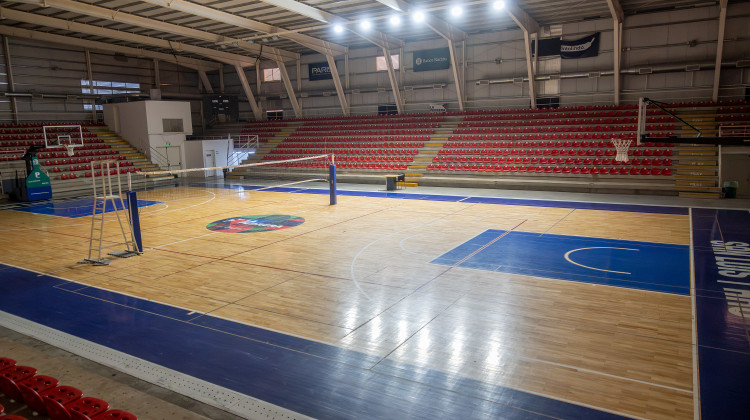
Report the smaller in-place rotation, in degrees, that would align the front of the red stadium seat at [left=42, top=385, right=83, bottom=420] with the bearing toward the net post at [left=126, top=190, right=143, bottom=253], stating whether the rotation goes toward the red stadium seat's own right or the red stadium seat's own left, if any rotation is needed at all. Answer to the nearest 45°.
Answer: approximately 45° to the red stadium seat's own left

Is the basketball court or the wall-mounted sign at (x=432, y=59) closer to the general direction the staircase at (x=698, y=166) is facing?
the basketball court

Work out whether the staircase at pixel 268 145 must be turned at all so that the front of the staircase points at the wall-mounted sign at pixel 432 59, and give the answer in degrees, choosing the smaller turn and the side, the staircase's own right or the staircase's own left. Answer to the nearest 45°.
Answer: approximately 90° to the staircase's own left

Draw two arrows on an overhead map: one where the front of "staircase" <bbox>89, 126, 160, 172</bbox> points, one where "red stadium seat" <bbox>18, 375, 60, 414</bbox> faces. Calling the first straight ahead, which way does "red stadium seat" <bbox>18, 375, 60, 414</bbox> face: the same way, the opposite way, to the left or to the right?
to the left

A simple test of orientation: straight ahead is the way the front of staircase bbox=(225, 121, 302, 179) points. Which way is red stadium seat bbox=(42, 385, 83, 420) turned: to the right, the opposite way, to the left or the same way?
the opposite way

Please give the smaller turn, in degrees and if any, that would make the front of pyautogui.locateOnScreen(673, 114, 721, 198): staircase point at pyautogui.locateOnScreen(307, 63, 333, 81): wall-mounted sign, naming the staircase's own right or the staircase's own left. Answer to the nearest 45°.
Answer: approximately 90° to the staircase's own right

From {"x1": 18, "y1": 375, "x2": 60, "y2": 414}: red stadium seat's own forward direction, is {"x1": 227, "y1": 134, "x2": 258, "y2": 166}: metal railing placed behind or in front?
in front

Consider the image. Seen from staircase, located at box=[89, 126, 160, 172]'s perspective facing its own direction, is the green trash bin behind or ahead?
ahead

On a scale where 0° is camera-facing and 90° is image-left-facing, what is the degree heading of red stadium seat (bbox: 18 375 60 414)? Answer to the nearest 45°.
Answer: approximately 225°

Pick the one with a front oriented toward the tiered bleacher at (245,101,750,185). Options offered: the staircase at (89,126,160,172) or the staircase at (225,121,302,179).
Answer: the staircase at (89,126,160,172)

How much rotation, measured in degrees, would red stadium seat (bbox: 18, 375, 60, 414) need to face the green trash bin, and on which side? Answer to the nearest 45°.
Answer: approximately 45° to its right

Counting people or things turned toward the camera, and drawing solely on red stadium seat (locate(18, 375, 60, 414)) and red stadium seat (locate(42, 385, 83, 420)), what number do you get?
0

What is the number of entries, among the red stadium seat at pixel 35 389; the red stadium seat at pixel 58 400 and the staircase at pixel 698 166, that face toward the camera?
1
